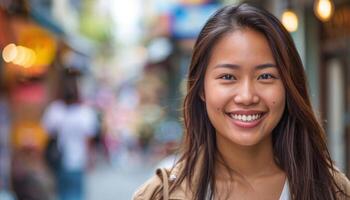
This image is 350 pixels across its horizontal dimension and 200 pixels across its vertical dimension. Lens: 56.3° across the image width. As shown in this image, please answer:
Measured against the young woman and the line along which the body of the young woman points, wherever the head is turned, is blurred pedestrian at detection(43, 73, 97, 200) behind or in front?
behind

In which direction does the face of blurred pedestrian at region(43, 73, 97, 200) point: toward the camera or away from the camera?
away from the camera

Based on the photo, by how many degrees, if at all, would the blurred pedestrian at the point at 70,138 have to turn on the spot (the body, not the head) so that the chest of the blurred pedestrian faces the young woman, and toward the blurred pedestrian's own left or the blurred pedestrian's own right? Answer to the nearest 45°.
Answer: approximately 180°

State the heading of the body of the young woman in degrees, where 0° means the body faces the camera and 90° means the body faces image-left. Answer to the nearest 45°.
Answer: approximately 0°

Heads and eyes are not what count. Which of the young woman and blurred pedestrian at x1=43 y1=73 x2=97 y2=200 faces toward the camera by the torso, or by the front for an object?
the young woman

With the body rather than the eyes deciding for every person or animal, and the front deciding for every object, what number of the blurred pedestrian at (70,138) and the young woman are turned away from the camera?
1

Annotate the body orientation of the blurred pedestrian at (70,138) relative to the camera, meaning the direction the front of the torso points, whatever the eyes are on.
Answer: away from the camera
